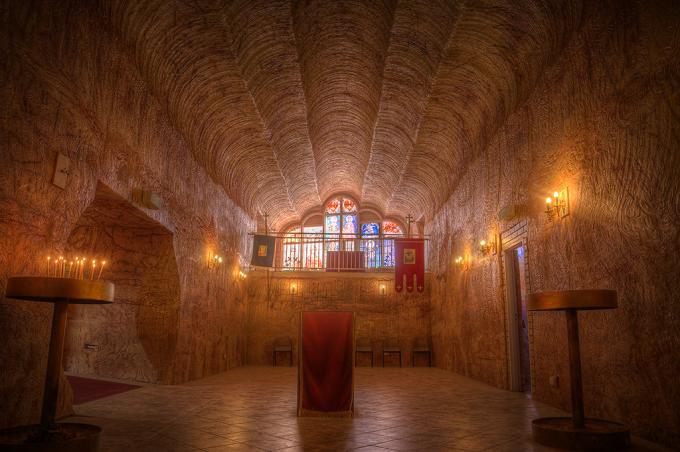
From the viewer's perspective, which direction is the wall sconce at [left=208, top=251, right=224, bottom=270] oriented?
to the viewer's right

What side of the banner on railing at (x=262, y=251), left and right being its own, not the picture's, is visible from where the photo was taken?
front

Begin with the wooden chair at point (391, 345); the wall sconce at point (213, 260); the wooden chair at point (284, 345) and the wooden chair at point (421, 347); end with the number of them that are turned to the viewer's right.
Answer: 1

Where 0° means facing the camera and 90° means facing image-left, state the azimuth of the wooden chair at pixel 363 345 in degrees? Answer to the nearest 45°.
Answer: approximately 0°

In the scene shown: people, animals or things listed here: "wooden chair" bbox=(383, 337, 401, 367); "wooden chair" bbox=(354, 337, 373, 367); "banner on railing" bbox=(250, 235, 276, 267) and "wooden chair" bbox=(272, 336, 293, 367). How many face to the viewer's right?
0

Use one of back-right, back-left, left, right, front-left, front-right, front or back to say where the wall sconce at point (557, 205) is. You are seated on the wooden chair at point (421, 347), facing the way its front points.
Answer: front

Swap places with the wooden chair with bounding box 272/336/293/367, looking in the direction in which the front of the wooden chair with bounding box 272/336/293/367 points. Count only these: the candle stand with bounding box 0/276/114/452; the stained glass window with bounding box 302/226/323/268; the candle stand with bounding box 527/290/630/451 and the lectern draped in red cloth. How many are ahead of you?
3

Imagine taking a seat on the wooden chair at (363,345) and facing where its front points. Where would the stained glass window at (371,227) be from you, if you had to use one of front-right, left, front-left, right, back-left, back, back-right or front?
back

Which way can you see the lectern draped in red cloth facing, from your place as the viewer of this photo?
facing the viewer

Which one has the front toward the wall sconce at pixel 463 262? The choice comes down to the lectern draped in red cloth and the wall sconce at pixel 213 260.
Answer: the wall sconce at pixel 213 260

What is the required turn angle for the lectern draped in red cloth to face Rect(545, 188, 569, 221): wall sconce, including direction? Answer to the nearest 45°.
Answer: approximately 90° to its left

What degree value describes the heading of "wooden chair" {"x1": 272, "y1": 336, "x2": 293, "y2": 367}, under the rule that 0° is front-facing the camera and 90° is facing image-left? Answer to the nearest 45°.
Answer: approximately 0°

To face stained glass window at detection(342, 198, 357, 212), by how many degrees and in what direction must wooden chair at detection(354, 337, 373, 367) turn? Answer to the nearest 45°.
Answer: approximately 180°

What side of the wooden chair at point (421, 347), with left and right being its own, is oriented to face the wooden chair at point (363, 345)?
right

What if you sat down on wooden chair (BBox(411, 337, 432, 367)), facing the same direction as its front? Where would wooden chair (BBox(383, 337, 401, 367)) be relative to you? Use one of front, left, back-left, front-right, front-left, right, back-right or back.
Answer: right

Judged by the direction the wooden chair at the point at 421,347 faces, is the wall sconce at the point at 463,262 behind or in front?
in front

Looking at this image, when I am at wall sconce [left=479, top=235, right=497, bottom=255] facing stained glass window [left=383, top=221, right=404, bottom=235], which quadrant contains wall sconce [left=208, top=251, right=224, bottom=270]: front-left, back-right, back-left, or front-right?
front-left

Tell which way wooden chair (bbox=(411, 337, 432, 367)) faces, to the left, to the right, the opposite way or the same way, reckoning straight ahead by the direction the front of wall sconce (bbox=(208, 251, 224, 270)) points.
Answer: to the right

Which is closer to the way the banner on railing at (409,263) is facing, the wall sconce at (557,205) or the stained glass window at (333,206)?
the wall sconce

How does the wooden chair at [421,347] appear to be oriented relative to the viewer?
toward the camera
